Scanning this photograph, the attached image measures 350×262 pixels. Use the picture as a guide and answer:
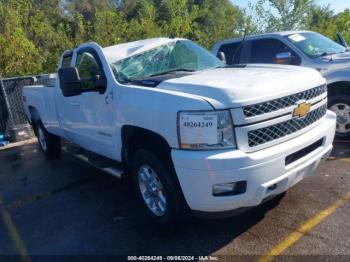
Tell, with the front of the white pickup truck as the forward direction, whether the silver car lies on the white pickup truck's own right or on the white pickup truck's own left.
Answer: on the white pickup truck's own left

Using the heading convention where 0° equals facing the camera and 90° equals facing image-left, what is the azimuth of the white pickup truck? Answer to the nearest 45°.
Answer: approximately 315°

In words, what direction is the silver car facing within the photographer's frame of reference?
facing the viewer and to the right of the viewer

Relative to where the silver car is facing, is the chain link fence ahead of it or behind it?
behind

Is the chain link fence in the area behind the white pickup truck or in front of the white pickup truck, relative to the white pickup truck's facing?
behind

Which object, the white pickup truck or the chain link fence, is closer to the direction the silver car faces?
the white pickup truck

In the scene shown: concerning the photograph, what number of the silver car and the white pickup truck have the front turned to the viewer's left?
0

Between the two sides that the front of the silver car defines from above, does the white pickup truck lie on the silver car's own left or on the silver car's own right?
on the silver car's own right
